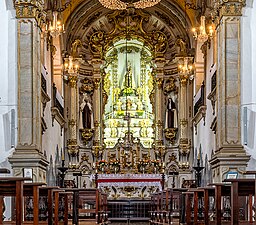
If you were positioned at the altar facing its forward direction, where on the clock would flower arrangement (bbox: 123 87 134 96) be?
The flower arrangement is roughly at 6 o'clock from the altar.

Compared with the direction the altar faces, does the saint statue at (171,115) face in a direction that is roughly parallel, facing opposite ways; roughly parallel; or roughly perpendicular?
roughly parallel

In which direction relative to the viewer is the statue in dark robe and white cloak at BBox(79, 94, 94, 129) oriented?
toward the camera

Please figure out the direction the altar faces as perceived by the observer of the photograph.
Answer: facing the viewer

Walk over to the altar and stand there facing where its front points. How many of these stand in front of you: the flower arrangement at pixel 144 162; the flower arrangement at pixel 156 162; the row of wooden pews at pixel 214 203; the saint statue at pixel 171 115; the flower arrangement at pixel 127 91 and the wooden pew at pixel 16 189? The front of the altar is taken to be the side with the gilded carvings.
2

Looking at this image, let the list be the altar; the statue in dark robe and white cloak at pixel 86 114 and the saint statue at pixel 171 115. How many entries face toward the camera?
3

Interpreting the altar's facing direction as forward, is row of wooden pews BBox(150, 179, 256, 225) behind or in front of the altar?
in front

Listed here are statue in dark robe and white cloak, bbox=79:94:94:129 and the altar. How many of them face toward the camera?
2

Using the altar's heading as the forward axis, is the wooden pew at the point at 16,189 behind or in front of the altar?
in front

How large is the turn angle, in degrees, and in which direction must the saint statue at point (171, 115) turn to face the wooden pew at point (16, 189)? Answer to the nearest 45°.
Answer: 0° — it already faces it
